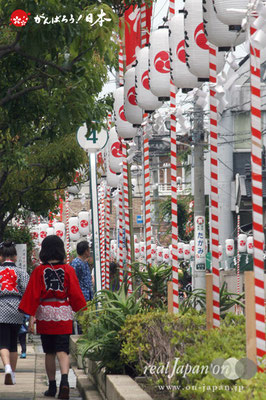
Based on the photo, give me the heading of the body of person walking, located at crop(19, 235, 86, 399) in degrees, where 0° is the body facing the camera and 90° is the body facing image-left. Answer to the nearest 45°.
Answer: approximately 180°

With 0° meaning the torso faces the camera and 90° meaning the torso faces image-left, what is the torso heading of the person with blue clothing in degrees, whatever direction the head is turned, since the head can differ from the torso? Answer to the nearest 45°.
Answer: approximately 225°

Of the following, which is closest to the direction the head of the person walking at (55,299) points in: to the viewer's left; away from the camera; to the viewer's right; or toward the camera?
away from the camera

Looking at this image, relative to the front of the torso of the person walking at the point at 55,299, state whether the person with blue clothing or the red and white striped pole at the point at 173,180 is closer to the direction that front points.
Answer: the person with blue clothing

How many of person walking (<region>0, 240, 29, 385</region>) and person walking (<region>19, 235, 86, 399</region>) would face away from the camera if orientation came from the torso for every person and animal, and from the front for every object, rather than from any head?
2

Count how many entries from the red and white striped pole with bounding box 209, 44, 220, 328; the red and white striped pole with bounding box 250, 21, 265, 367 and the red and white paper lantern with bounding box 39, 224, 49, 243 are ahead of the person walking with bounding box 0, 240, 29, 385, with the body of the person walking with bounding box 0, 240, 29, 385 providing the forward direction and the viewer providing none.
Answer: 1

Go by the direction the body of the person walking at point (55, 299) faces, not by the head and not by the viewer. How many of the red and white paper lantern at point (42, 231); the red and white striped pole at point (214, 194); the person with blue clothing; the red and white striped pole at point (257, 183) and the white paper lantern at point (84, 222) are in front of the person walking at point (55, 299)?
3

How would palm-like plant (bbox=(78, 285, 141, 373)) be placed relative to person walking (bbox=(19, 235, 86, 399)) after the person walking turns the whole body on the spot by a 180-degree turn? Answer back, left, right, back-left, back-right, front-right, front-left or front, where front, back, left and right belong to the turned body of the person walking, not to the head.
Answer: left
